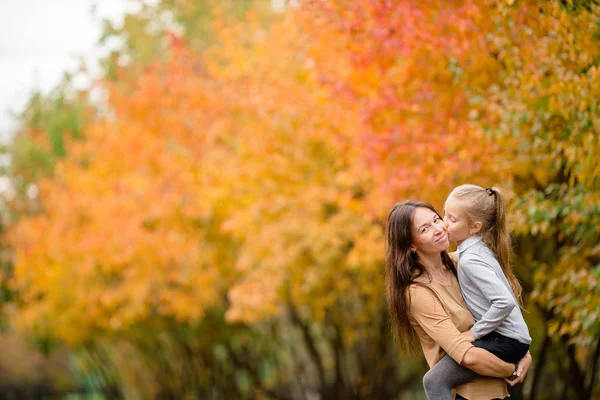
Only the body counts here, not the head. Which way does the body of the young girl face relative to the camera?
to the viewer's left

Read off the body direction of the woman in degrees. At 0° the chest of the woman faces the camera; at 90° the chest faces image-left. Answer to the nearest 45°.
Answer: approximately 315°

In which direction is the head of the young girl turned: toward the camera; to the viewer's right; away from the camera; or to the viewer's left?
to the viewer's left
